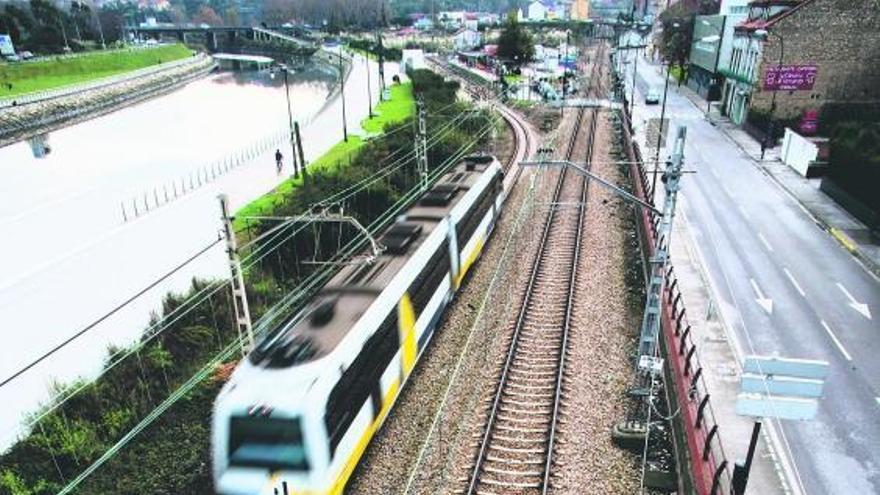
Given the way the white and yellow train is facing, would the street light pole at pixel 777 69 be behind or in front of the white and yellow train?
behind

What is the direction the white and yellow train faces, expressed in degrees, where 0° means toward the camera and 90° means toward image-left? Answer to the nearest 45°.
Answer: approximately 45°

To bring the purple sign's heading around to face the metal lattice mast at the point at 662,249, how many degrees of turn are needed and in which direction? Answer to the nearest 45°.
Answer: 0° — it already faces it

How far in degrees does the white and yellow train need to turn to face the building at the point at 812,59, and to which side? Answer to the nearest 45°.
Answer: approximately 180°

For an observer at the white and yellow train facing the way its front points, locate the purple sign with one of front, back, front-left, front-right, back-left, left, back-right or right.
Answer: back

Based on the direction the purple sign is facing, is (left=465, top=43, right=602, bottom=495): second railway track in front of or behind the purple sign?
in front

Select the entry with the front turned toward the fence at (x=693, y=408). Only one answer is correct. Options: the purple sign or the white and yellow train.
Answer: the purple sign
